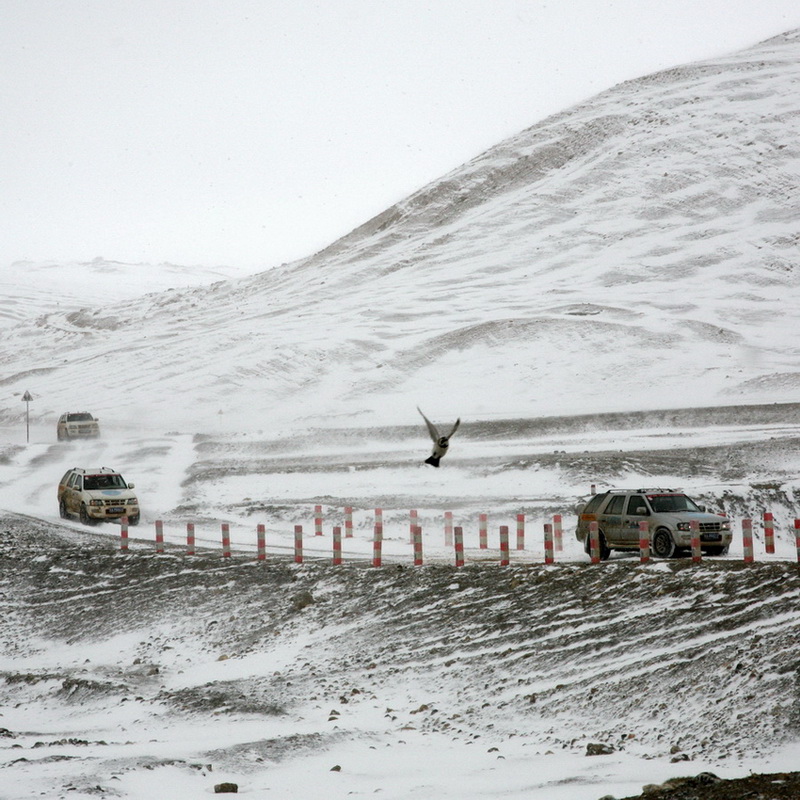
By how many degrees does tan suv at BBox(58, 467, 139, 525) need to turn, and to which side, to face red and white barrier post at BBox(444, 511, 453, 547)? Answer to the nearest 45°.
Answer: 0° — it already faces it

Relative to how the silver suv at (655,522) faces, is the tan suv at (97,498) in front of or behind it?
behind

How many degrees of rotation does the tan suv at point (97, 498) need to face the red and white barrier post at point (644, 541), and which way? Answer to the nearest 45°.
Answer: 0° — it already faces it

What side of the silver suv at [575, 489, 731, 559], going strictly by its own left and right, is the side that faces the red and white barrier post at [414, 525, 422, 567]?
right

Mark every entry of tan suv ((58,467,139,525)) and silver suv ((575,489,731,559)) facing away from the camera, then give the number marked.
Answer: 0

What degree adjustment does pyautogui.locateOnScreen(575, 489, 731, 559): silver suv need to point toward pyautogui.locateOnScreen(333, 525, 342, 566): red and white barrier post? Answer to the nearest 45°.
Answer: approximately 135° to its right

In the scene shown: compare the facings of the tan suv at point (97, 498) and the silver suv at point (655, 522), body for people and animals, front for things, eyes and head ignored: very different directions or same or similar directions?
same or similar directions

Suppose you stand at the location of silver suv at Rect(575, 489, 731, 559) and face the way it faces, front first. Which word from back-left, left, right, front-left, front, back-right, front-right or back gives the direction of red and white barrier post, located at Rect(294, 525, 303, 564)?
back-right

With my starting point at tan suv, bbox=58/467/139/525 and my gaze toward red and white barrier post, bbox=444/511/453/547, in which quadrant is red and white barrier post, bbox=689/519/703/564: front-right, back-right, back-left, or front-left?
front-right

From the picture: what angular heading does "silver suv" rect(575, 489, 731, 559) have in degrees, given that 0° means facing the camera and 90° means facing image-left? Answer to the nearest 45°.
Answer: approximately 315°

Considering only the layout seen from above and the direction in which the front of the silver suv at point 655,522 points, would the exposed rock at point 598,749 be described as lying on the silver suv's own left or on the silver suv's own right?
on the silver suv's own right
